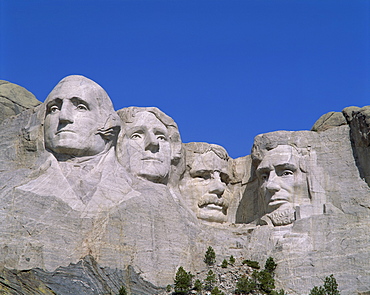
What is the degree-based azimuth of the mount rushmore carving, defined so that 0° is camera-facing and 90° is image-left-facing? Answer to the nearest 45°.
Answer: approximately 0°

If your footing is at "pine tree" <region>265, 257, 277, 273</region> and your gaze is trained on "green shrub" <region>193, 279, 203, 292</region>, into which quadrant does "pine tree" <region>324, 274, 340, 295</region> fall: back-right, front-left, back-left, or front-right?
back-left
